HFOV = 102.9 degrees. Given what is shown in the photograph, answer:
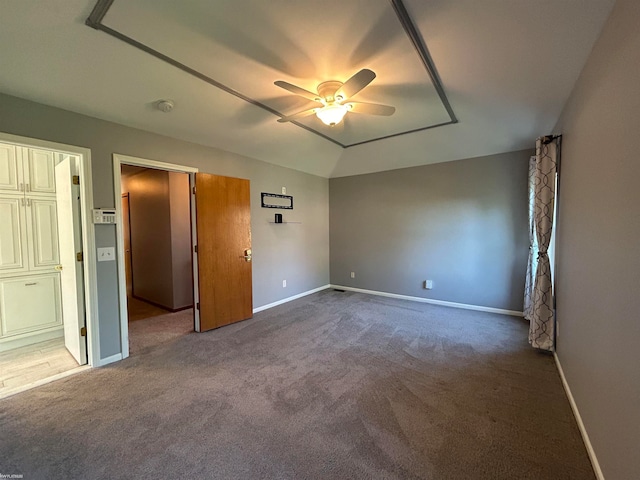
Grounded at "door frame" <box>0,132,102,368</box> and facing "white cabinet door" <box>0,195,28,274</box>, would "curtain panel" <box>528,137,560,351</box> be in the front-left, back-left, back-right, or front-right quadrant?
back-right

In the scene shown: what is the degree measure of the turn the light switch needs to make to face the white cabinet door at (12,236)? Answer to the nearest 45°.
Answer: approximately 135° to its right

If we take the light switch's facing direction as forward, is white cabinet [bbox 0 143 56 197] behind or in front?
behind

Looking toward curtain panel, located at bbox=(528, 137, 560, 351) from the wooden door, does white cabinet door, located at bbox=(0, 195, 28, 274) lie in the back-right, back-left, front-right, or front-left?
back-right

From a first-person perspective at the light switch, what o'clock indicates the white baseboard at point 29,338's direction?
The white baseboard is roughly at 5 o'clock from the light switch.

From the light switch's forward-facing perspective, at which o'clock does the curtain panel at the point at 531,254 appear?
The curtain panel is roughly at 10 o'clock from the light switch.

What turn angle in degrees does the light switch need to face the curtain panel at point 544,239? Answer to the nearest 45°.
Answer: approximately 45° to its left

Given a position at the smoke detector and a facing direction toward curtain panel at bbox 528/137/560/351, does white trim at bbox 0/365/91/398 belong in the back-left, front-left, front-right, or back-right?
back-right

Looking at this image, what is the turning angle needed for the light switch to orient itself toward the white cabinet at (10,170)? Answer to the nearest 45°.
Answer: approximately 135° to its right
